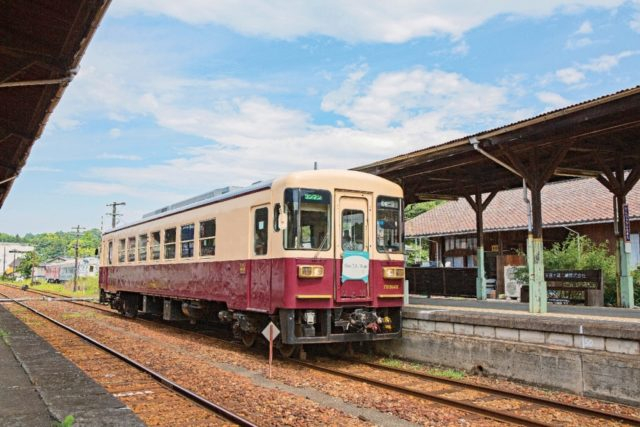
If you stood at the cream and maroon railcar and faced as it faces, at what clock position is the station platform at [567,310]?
The station platform is roughly at 10 o'clock from the cream and maroon railcar.

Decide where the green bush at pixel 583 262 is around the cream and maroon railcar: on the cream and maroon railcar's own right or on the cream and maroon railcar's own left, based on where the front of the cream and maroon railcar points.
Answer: on the cream and maroon railcar's own left

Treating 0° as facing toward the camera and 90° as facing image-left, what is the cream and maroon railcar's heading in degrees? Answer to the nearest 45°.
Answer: approximately 315°

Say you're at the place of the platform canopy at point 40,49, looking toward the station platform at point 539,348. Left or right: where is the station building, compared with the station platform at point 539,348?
left

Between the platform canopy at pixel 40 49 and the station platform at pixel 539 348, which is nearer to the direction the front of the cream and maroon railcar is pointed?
the station platform

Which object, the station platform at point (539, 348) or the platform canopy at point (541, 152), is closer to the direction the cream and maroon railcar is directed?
the station platform

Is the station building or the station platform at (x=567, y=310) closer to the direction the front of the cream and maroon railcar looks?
the station platform

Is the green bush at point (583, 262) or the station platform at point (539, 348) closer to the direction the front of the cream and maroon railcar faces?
the station platform

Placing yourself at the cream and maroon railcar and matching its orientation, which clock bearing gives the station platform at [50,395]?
The station platform is roughly at 1 o'clock from the cream and maroon railcar.
